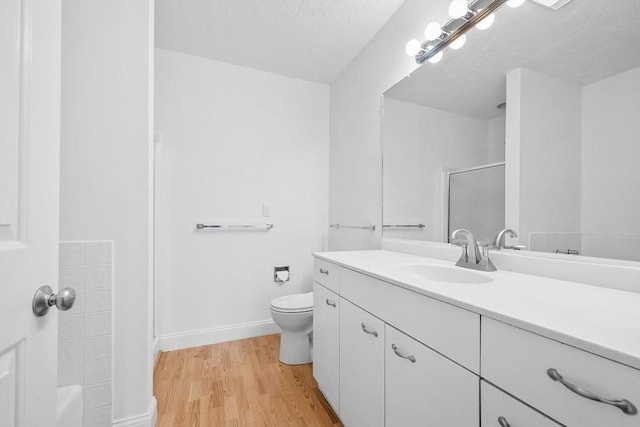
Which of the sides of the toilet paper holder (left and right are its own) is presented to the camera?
front

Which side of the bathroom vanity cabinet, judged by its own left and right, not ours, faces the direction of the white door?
front

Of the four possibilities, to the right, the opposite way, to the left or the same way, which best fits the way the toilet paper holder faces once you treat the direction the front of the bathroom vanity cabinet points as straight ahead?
to the left

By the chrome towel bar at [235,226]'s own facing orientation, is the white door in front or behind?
in front

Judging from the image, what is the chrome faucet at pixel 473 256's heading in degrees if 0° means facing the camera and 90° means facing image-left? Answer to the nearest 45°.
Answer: approximately 45°

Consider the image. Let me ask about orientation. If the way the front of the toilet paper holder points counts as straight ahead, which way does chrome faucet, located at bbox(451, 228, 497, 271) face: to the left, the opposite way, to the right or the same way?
to the right

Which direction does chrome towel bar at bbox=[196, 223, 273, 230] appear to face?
toward the camera

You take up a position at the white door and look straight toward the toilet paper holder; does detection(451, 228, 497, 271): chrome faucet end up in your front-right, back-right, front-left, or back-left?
front-right

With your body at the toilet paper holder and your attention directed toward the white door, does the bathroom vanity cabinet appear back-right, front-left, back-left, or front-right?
front-left

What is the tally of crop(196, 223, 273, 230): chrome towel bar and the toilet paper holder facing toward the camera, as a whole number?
2

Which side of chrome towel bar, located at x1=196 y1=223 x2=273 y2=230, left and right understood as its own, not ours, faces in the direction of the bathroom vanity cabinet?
front
